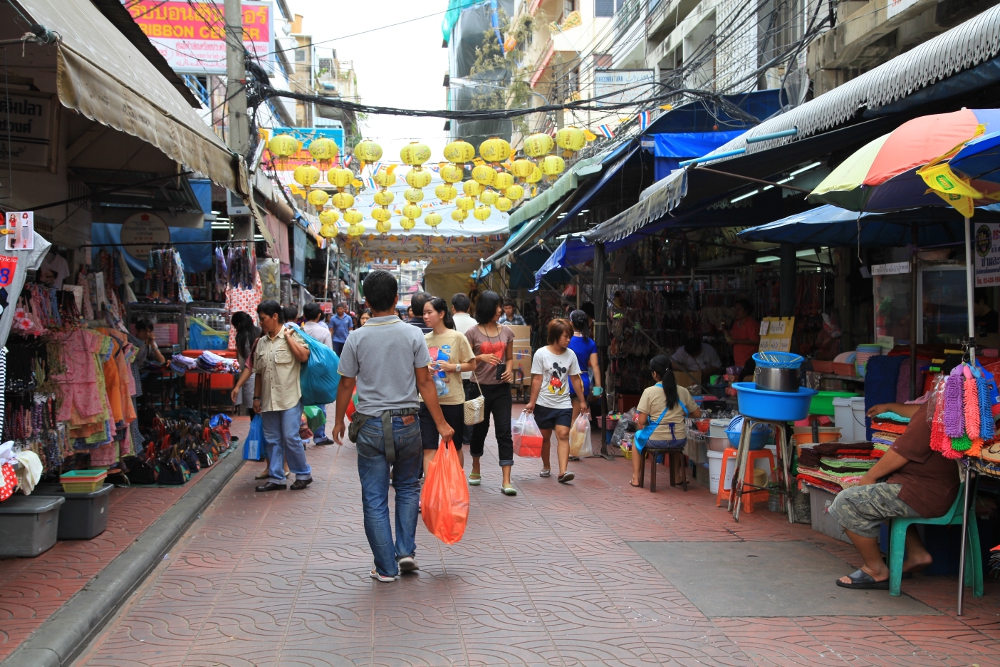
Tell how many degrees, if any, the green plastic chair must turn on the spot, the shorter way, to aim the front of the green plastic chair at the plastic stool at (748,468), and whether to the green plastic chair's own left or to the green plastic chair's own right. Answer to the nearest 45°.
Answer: approximately 45° to the green plastic chair's own right

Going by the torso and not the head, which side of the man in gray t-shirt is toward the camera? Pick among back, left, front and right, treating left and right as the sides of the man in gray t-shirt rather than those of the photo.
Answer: back

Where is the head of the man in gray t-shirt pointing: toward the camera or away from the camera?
away from the camera

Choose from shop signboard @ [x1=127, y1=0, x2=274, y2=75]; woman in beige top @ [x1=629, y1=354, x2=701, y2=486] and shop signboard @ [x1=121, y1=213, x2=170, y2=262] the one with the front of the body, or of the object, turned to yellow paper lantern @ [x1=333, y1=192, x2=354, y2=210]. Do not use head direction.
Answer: the woman in beige top

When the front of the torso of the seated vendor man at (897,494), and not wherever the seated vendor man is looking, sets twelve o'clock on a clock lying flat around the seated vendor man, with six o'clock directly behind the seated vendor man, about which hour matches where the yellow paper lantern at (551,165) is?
The yellow paper lantern is roughly at 2 o'clock from the seated vendor man.

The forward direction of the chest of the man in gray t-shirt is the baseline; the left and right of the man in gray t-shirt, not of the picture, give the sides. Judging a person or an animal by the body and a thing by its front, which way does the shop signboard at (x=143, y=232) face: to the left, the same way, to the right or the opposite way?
the opposite way

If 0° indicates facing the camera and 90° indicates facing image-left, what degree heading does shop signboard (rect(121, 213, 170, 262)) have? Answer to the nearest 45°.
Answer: approximately 0°

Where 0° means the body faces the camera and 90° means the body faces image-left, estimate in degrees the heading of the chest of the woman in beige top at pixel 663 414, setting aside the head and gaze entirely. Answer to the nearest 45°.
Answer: approximately 135°

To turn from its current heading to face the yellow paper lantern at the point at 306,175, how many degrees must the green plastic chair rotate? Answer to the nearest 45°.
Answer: approximately 45° to its right

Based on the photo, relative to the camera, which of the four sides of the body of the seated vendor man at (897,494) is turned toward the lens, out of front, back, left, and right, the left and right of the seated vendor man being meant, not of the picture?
left

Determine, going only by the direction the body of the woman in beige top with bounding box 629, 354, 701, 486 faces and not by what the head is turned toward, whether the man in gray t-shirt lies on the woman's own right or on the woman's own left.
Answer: on the woman's own left

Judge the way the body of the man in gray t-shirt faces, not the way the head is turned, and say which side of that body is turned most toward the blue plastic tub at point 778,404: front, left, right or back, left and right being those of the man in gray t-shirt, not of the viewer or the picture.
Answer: right

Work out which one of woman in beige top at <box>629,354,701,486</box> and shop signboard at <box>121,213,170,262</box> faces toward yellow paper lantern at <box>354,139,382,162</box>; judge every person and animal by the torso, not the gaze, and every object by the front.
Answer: the woman in beige top
